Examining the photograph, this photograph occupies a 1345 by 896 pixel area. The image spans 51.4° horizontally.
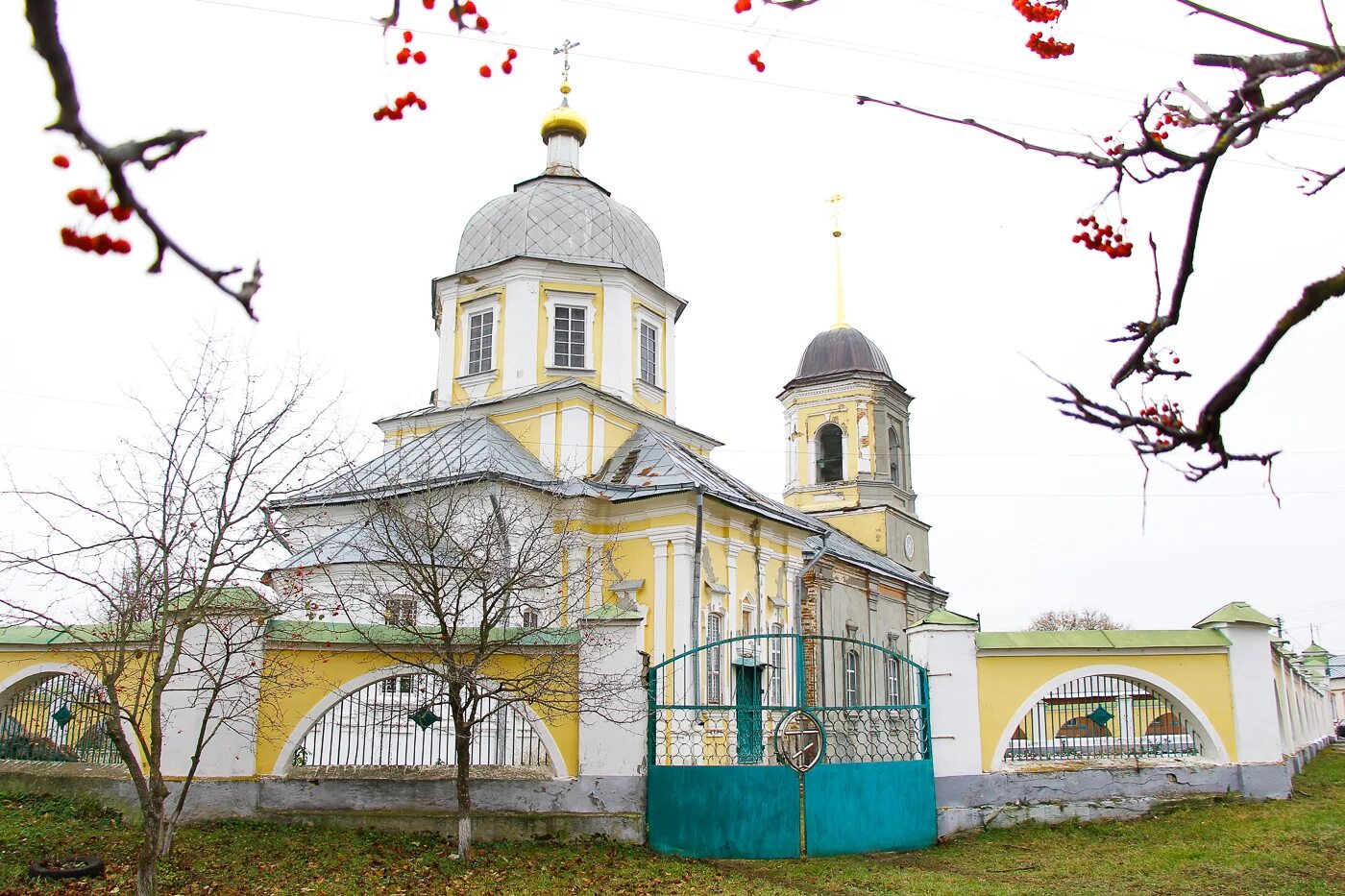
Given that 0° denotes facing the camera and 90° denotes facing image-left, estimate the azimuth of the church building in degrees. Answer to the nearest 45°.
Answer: approximately 225°

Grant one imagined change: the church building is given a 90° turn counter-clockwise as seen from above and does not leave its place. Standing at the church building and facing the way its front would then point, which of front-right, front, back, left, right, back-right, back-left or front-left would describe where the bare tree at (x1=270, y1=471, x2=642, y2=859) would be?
back-left

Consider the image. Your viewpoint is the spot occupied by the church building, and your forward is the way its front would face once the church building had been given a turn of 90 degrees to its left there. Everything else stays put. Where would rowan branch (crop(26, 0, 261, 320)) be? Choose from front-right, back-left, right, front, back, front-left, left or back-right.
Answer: back-left
